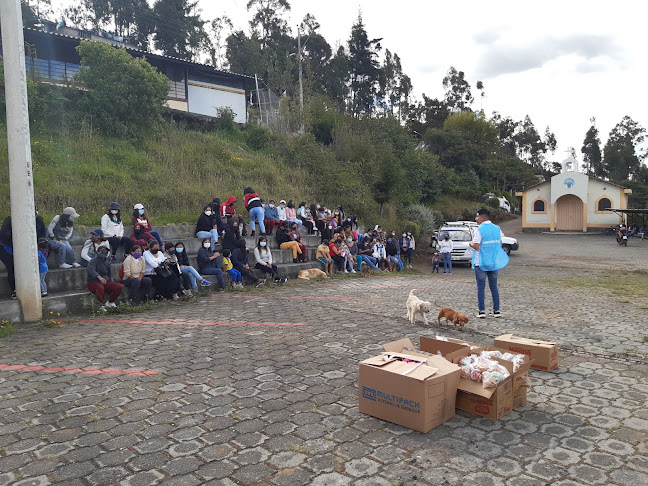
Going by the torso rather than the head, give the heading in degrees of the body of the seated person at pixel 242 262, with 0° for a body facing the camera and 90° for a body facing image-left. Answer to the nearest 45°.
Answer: approximately 315°

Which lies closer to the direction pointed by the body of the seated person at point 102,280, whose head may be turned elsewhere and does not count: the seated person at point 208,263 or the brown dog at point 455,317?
the brown dog

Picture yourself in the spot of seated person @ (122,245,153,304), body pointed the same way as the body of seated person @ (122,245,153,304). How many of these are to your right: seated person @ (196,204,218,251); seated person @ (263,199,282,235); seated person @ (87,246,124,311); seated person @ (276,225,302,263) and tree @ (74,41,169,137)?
1

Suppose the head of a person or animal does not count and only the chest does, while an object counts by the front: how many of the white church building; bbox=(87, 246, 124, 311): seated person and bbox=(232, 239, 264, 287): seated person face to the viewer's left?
0

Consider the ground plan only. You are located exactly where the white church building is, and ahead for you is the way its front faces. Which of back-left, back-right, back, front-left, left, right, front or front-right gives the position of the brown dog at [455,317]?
front

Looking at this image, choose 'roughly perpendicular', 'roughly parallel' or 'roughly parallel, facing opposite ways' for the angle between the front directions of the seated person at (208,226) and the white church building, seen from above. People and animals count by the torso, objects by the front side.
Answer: roughly perpendicular

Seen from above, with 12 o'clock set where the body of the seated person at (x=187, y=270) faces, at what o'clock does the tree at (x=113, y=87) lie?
The tree is roughly at 7 o'clock from the seated person.

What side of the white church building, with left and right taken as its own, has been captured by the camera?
front

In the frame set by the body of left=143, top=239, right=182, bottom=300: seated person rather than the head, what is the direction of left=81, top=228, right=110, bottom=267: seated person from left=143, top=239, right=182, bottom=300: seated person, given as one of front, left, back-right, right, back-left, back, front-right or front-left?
back-right

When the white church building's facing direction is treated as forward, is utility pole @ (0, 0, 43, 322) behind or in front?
in front

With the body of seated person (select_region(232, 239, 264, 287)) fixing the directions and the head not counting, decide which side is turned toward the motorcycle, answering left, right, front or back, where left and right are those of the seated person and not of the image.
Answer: left

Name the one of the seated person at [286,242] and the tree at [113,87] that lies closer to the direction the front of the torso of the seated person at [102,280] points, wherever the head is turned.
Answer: the seated person

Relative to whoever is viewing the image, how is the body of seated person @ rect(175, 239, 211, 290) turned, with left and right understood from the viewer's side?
facing the viewer and to the right of the viewer

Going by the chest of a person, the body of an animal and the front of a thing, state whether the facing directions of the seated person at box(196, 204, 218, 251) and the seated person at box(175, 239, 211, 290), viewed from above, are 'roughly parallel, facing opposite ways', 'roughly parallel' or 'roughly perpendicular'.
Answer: roughly parallel
